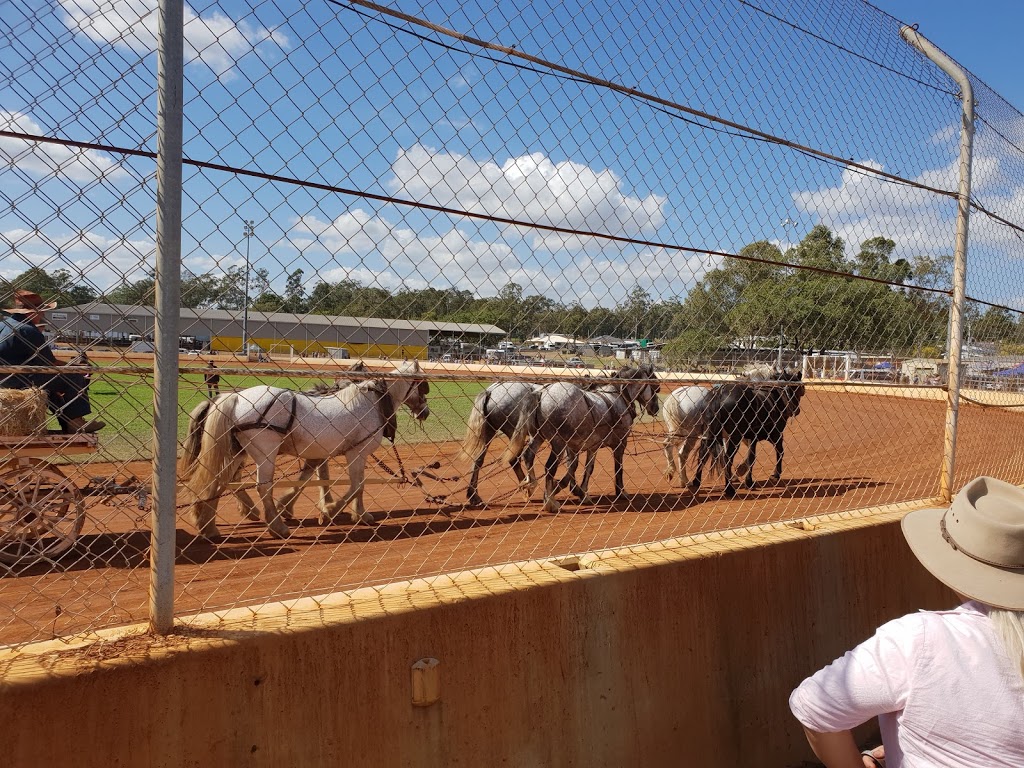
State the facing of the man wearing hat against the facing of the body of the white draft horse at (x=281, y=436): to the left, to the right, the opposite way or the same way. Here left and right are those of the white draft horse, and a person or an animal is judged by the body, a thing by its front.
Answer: the same way

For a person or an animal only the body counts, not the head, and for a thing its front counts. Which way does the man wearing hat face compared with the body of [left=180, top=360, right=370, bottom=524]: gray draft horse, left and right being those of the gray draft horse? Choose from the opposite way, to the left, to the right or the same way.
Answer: the same way

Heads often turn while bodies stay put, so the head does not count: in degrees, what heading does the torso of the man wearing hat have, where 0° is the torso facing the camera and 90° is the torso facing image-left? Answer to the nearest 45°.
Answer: approximately 270°

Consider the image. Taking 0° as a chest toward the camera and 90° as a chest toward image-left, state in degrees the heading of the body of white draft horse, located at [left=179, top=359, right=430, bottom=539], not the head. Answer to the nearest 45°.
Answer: approximately 270°

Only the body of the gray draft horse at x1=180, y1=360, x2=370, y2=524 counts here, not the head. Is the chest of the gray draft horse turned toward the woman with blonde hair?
no

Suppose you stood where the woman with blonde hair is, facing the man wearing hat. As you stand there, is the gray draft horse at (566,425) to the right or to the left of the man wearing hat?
right

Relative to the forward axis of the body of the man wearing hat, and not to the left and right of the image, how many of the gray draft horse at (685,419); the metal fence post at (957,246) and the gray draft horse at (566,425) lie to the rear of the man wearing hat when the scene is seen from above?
0

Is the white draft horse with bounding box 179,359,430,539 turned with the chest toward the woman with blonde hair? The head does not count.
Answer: no

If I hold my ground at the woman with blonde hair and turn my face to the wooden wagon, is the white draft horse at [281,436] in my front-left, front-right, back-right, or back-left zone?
front-right

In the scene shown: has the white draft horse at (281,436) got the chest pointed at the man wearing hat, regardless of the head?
no

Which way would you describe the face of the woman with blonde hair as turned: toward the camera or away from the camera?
away from the camera

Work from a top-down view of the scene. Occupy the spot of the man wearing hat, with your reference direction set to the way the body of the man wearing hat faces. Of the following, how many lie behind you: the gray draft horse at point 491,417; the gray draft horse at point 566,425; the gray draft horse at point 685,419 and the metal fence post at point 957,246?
0

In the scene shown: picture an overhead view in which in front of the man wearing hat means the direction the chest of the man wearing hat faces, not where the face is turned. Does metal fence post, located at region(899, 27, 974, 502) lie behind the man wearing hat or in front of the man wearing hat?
in front

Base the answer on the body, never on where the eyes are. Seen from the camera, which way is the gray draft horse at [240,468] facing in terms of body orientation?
to the viewer's right

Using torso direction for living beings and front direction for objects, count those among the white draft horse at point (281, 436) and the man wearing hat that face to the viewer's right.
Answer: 2

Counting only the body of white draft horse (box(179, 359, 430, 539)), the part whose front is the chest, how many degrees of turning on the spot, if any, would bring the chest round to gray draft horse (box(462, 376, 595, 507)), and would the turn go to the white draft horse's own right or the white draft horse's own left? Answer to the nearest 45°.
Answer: approximately 45° to the white draft horse's own left
